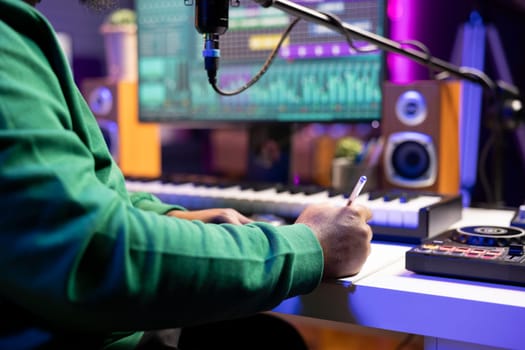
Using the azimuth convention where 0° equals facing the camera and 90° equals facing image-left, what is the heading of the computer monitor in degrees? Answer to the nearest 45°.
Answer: approximately 0°

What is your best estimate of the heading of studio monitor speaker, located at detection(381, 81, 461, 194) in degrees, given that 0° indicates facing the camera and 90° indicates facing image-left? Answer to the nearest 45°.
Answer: approximately 45°

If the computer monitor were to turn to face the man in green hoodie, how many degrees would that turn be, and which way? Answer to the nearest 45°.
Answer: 0° — it already faces them

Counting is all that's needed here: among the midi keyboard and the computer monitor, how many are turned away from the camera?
0

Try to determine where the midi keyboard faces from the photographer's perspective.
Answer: facing the viewer and to the left of the viewer

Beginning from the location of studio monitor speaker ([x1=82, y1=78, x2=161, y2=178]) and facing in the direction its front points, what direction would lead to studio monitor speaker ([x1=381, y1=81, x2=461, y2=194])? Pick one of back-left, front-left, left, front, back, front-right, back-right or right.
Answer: left

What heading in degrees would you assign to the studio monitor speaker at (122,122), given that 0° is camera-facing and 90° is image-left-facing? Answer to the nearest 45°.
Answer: approximately 45°
